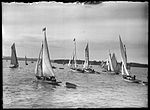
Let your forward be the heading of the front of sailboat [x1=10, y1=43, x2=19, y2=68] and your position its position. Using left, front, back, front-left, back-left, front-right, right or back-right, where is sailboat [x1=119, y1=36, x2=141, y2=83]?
back-right

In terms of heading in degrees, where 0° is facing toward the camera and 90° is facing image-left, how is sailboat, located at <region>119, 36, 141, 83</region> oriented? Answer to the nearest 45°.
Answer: approximately 135°

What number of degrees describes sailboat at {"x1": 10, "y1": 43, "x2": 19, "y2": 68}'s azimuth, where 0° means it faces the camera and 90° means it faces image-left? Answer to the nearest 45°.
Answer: approximately 135°

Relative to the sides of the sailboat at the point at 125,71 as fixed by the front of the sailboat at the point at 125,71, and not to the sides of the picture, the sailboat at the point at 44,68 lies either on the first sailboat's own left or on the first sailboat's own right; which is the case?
on the first sailboat's own left
